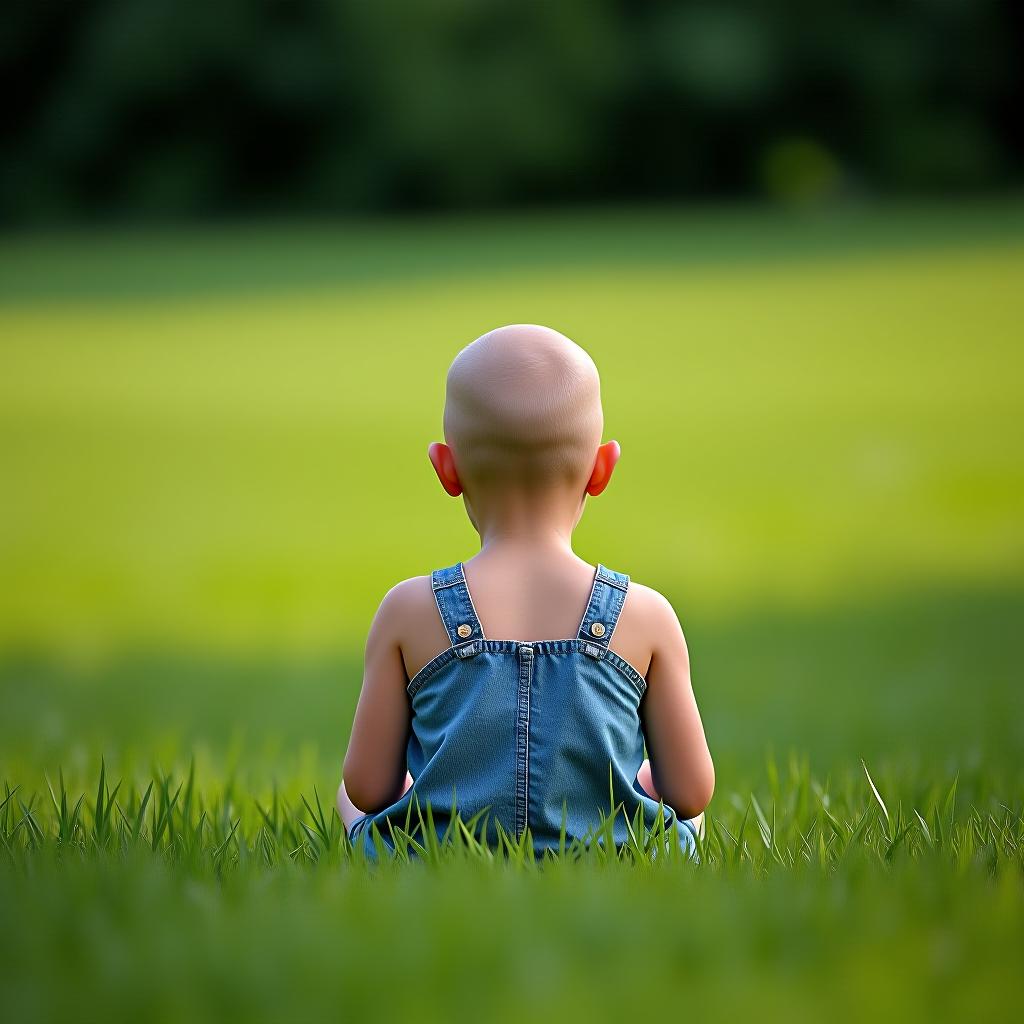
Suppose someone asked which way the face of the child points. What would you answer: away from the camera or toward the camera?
away from the camera

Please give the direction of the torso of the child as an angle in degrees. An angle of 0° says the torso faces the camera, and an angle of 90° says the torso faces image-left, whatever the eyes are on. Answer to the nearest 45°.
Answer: approximately 180°
